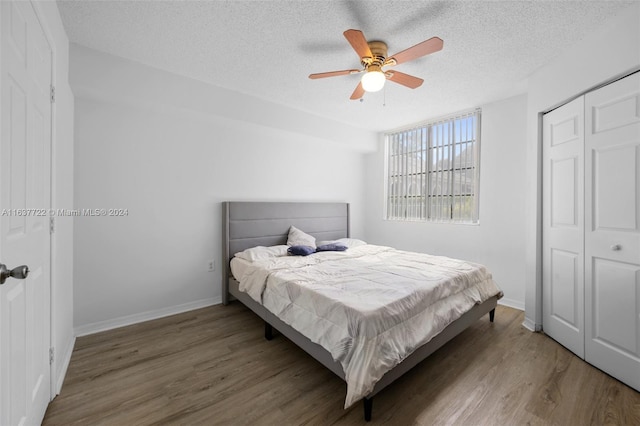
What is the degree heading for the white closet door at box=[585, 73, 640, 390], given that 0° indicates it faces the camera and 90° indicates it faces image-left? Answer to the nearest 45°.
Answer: approximately 45°

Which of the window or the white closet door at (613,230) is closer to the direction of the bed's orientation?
the white closet door

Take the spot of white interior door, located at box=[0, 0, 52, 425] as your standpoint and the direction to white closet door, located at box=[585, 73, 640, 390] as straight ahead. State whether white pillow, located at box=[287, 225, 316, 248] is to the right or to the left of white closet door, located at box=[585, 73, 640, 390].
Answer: left

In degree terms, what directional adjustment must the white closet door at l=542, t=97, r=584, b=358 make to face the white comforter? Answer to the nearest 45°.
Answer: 0° — it already faces it

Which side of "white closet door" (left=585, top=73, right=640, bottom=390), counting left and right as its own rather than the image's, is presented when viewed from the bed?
front

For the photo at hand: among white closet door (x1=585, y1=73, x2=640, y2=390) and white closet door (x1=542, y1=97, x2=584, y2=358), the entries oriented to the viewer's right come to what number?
0

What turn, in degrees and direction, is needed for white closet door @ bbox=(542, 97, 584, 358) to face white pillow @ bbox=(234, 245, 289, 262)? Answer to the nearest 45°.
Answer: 0° — it already faces it

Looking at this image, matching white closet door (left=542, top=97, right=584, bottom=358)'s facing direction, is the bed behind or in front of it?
in front

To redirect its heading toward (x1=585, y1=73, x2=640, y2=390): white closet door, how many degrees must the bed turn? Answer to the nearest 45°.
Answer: approximately 45° to its left

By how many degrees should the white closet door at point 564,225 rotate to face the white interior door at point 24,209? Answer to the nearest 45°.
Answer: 0° — it already faces it
